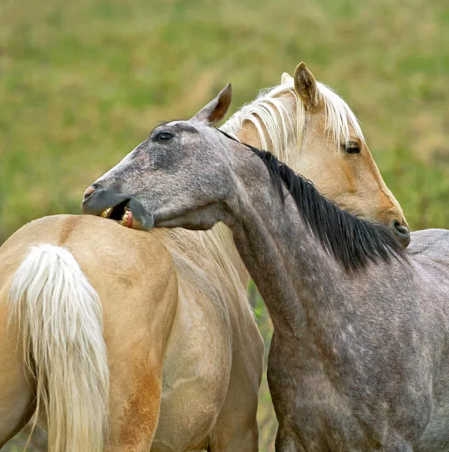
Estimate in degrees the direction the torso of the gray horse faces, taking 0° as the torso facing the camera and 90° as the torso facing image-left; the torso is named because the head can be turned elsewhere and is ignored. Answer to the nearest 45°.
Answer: approximately 45°

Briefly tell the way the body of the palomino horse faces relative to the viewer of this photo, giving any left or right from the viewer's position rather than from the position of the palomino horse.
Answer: facing away from the viewer and to the right of the viewer

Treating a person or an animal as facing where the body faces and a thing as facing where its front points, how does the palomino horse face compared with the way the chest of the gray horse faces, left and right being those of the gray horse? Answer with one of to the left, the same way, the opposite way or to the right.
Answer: the opposite way
